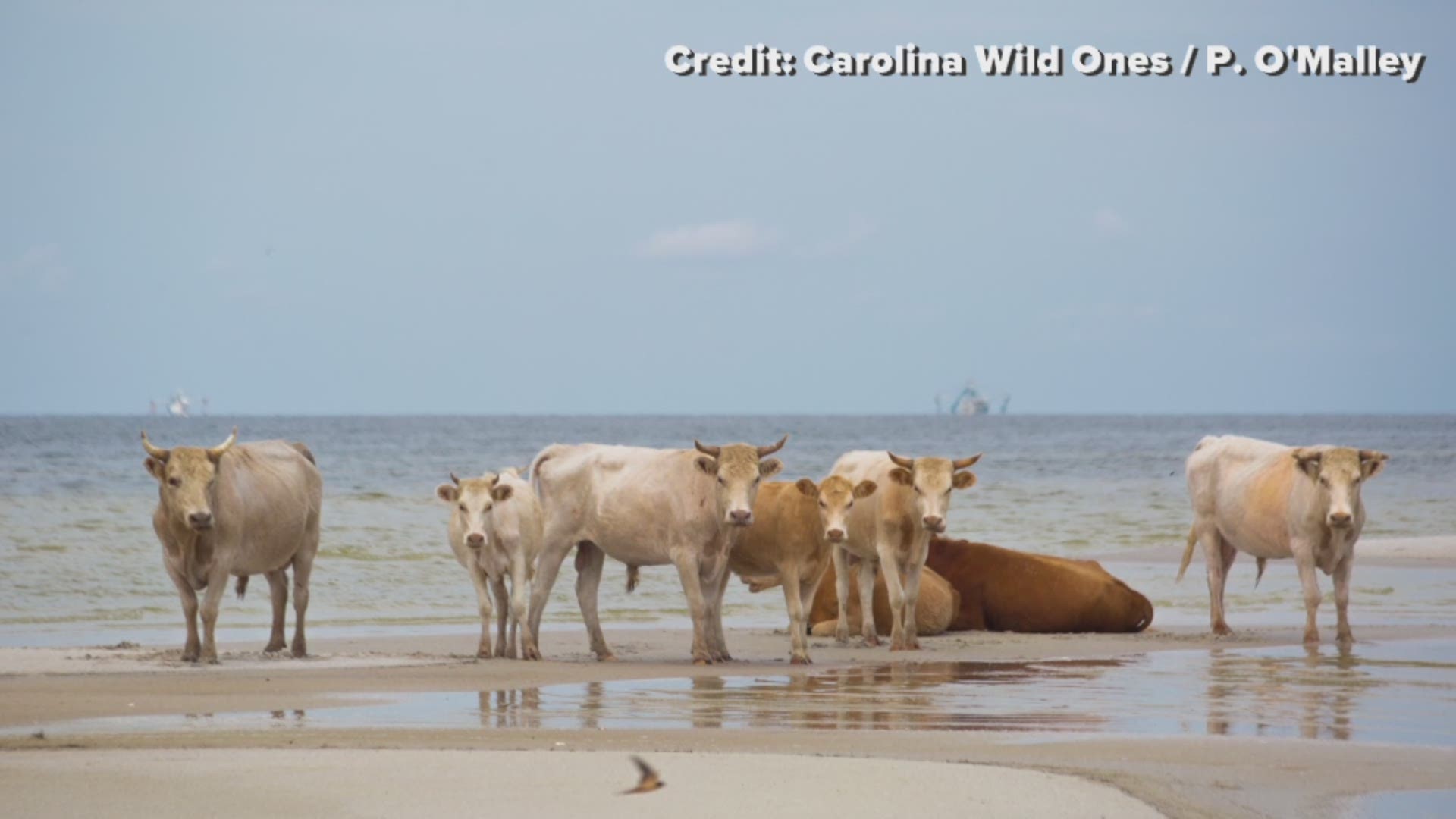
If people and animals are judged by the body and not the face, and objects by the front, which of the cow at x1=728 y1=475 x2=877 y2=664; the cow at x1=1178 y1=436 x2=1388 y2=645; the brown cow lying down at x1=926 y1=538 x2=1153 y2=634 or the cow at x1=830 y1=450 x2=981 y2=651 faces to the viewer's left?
the brown cow lying down

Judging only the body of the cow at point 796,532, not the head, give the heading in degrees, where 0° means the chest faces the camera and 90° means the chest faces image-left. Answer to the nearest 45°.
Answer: approximately 315°

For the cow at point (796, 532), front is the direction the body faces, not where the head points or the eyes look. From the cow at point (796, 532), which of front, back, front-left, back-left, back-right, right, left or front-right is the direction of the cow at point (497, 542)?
back-right

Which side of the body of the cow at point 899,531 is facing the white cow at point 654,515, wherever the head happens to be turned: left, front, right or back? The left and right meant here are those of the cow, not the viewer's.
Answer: right

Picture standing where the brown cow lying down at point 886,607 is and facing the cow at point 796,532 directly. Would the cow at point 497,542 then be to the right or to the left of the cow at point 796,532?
right

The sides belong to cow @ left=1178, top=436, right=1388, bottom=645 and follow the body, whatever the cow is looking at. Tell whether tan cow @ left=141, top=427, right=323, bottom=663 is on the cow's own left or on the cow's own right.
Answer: on the cow's own right

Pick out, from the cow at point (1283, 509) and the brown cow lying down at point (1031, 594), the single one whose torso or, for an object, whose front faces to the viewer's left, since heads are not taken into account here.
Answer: the brown cow lying down

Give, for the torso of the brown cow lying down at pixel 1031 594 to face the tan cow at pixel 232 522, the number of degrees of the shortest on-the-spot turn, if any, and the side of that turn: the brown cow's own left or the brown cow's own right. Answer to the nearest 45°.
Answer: approximately 45° to the brown cow's own left

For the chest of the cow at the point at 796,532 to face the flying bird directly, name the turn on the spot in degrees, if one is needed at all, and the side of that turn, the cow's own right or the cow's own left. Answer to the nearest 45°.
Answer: approximately 45° to the cow's own right

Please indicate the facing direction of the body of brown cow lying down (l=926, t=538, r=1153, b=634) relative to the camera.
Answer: to the viewer's left

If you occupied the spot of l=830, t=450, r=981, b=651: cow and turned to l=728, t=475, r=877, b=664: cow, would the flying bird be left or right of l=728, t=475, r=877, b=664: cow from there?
left

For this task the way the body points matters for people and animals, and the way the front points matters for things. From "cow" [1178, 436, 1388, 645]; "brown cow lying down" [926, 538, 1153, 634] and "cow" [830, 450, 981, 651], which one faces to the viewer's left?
the brown cow lying down
